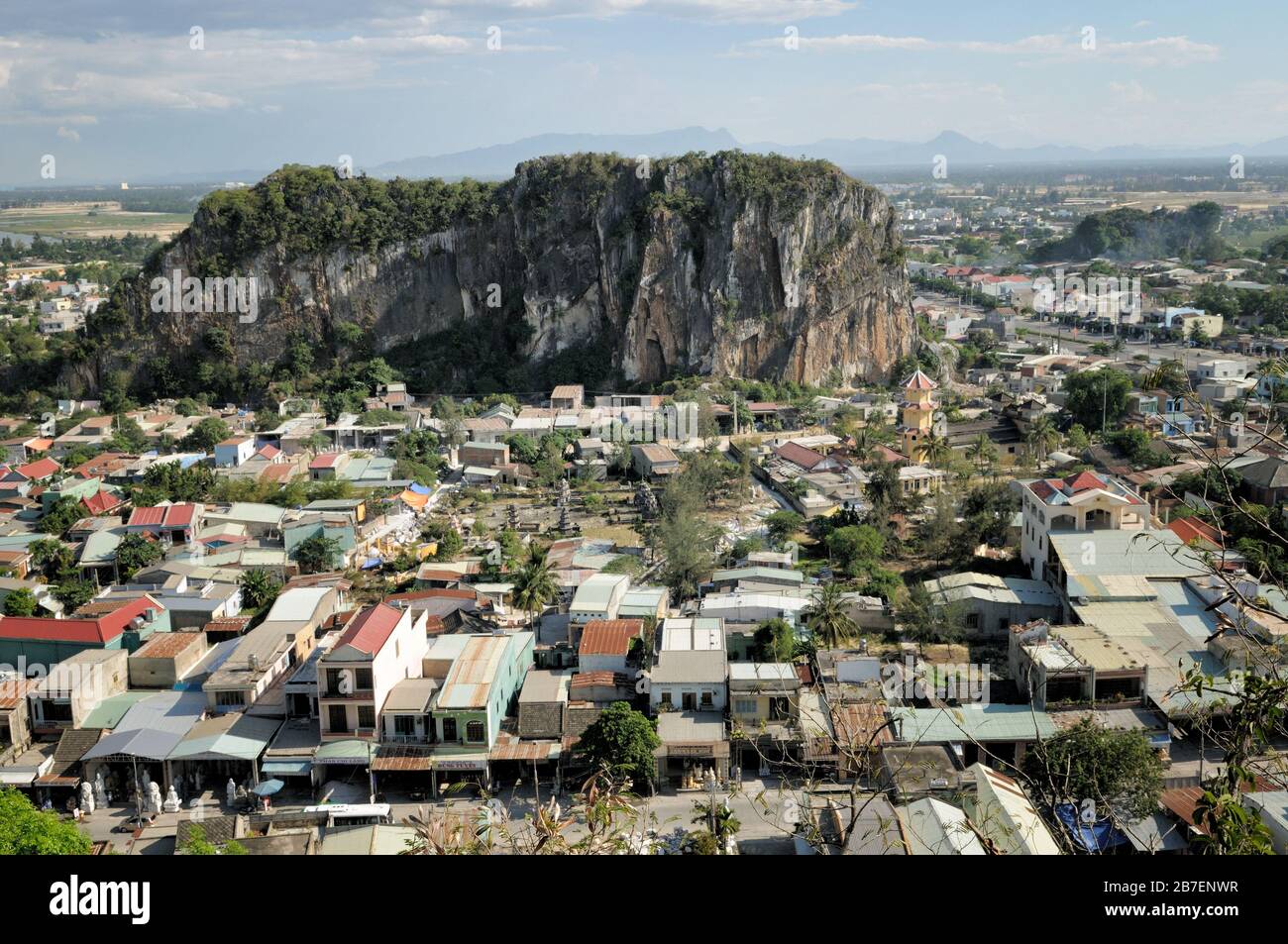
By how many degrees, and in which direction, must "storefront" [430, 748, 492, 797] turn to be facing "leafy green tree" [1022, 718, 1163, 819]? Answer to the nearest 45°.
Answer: approximately 45° to its left

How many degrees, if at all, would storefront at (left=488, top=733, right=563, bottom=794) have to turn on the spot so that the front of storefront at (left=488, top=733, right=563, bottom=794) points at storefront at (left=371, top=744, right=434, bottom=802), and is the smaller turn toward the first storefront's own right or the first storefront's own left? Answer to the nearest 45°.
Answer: approximately 90° to the first storefront's own right

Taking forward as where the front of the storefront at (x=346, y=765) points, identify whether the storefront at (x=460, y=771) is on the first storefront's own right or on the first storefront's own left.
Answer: on the first storefront's own left

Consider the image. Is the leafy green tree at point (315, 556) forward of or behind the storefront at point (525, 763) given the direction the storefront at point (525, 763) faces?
behind

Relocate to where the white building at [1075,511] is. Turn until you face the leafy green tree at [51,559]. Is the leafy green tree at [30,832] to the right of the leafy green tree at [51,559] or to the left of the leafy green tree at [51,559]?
left

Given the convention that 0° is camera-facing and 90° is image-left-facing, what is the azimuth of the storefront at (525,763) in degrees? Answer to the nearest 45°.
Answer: approximately 0°

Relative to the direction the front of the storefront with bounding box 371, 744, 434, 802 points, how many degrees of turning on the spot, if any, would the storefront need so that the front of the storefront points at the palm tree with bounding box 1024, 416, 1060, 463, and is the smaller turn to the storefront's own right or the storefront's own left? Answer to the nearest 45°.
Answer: approximately 135° to the storefront's own left

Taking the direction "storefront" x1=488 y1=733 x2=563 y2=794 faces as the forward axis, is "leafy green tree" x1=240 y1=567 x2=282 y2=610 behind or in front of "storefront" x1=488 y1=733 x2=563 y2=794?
behind

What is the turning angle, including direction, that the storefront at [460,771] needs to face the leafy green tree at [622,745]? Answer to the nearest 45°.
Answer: approximately 90° to its left
